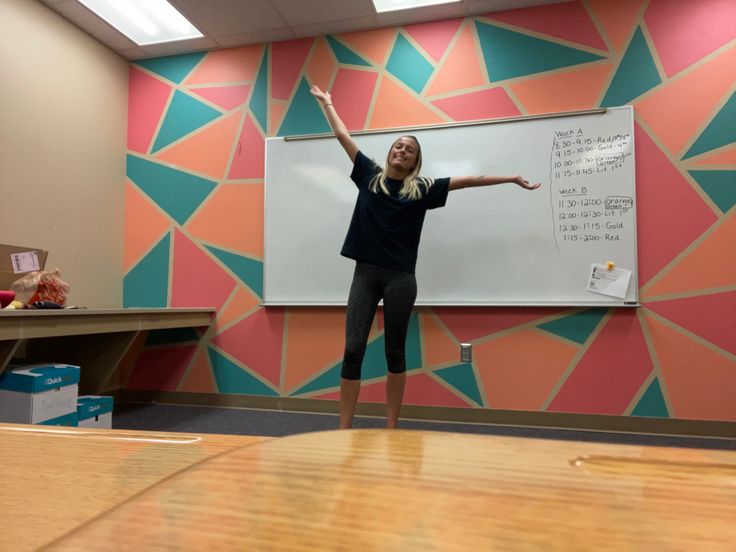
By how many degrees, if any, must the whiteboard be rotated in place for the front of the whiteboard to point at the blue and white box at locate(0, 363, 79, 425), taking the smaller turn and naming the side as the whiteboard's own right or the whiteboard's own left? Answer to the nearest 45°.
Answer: approximately 45° to the whiteboard's own right

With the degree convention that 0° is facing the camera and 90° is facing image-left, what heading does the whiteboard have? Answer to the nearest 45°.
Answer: approximately 0°

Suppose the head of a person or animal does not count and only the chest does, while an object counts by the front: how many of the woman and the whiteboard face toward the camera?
2

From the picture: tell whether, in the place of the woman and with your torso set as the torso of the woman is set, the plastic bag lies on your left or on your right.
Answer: on your right

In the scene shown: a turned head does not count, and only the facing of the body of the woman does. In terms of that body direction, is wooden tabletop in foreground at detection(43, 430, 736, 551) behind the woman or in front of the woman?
in front

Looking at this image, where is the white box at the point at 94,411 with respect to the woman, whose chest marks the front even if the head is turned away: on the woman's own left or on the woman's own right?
on the woman's own right

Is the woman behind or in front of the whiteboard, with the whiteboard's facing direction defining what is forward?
in front

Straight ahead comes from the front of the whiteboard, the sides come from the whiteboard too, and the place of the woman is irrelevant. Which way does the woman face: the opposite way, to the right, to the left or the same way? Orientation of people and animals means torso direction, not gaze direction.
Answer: the same way

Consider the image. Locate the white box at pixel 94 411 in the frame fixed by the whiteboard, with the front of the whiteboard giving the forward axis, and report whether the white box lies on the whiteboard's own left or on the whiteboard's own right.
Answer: on the whiteboard's own right

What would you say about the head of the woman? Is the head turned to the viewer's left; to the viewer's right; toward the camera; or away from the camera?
toward the camera

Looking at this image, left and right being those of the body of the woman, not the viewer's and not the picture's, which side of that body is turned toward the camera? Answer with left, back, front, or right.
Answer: front
